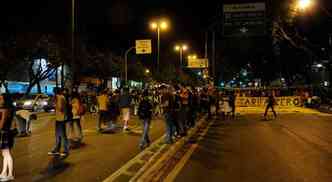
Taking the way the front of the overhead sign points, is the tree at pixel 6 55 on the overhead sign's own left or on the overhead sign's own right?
on the overhead sign's own right

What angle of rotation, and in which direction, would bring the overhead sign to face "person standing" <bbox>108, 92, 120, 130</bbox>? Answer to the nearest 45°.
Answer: approximately 45° to its right

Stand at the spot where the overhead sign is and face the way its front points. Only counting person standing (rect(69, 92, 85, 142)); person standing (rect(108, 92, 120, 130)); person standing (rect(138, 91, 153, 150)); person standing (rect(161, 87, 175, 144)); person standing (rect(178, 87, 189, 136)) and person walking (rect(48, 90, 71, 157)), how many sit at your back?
0

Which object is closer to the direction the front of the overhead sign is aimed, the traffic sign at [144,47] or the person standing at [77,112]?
the person standing

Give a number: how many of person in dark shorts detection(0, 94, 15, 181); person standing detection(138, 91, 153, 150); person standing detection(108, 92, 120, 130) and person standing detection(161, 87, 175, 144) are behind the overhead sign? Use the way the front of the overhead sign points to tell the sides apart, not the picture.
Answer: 0

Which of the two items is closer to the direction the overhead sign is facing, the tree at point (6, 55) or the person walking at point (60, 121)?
the person walking

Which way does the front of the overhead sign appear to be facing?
toward the camera

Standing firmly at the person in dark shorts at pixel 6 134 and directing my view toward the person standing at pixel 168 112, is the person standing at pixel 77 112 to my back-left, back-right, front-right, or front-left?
front-left

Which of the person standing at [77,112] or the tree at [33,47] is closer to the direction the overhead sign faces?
the person standing

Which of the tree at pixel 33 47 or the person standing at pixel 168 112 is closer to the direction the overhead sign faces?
the person standing

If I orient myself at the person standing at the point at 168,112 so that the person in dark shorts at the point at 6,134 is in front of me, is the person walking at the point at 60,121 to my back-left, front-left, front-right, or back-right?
front-right

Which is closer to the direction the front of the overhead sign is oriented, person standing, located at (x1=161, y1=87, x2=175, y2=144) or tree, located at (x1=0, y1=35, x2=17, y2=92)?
the person standing

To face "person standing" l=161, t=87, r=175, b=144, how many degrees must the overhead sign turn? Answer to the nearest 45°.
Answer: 0° — it already faces them

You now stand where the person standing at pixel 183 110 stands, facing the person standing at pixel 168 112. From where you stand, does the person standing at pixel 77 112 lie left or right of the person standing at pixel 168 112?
right

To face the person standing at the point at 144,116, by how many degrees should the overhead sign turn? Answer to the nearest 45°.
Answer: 0° — it already faces them

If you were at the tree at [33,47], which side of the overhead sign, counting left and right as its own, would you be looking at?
right

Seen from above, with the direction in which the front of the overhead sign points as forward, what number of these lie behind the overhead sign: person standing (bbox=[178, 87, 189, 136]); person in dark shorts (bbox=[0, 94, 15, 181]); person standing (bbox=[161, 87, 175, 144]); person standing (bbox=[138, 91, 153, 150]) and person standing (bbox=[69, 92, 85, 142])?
0

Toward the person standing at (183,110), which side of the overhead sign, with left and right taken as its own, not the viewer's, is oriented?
front

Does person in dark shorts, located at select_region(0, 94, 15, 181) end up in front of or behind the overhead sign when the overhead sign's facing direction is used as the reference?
in front
